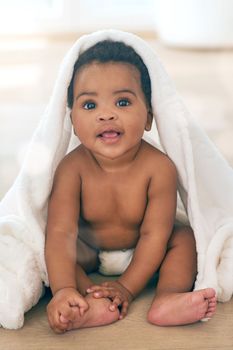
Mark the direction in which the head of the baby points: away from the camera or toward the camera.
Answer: toward the camera

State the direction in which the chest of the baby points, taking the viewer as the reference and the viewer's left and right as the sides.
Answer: facing the viewer
